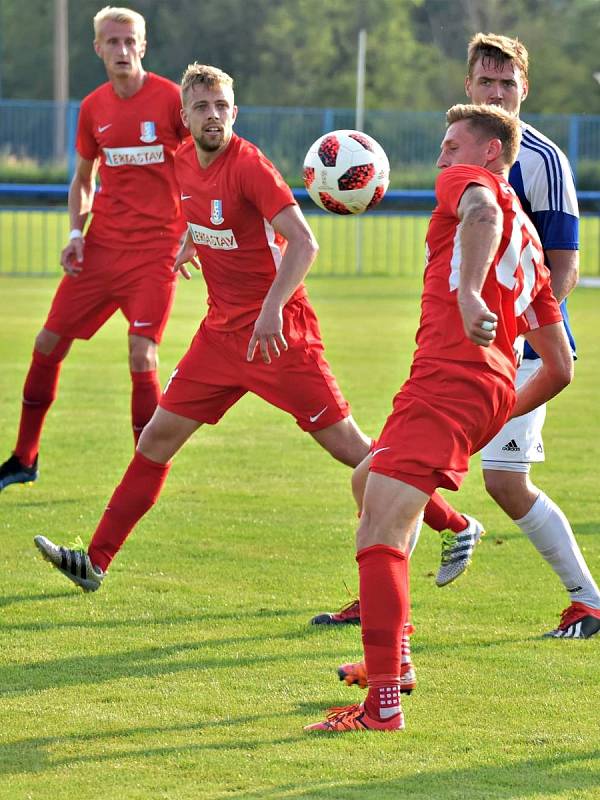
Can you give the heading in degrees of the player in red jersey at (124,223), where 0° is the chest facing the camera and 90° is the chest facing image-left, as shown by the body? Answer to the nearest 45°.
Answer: approximately 0°

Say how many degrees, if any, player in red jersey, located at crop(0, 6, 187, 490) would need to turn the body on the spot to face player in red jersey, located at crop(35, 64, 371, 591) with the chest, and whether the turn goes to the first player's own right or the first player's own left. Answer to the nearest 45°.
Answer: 0° — they already face them

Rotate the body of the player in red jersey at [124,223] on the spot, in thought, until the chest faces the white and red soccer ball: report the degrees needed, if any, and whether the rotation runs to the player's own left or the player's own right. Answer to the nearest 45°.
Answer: approximately 45° to the player's own left

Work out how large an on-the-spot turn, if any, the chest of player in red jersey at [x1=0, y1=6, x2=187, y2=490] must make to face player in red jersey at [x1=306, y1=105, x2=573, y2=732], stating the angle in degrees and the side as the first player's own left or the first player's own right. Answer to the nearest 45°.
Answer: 0° — they already face them

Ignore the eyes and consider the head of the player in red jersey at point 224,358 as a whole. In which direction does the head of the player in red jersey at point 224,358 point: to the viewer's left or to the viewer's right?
to the viewer's right

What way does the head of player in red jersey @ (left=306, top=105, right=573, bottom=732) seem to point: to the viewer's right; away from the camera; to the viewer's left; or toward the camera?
to the viewer's left
